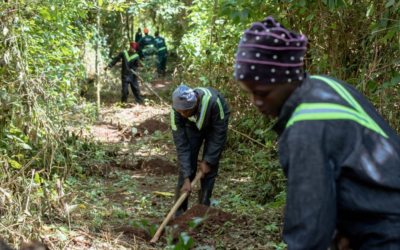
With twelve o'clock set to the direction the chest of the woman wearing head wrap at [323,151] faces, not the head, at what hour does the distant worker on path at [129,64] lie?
The distant worker on path is roughly at 2 o'clock from the woman wearing head wrap.

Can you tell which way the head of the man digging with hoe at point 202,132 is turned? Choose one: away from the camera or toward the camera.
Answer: toward the camera

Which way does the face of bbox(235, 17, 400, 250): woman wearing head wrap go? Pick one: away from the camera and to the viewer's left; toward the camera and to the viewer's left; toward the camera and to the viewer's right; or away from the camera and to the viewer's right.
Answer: toward the camera and to the viewer's left

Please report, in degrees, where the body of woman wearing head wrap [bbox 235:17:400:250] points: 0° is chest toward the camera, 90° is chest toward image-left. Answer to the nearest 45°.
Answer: approximately 90°
